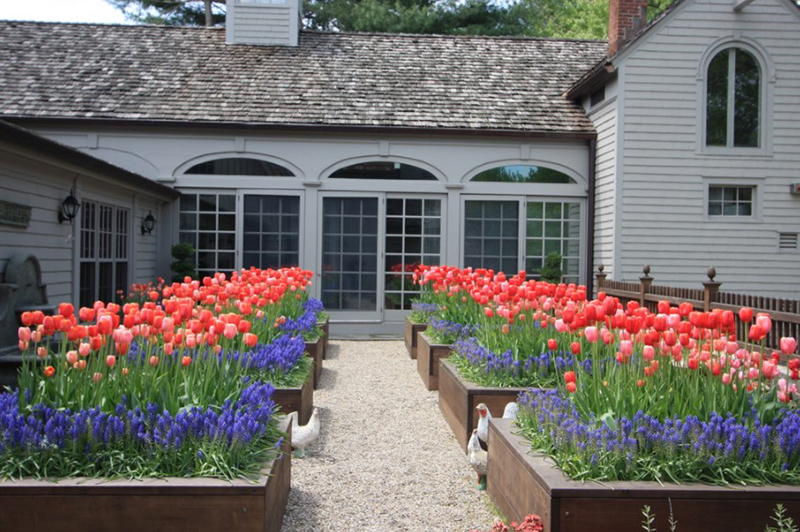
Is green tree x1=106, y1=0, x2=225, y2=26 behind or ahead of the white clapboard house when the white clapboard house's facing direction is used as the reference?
behind

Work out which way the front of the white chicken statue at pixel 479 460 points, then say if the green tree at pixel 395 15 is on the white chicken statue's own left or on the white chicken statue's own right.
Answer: on the white chicken statue's own right

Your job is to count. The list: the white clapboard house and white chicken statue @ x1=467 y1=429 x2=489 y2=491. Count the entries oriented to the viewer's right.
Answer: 0

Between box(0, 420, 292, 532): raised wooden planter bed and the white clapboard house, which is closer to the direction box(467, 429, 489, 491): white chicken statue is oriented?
the raised wooden planter bed

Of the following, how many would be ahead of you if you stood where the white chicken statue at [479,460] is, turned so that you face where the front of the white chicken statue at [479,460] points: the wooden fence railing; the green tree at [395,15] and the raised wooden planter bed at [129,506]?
1

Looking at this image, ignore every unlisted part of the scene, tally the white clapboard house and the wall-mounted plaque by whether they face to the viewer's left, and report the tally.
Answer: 0

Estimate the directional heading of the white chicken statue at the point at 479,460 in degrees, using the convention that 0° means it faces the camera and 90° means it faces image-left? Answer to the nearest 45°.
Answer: approximately 45°

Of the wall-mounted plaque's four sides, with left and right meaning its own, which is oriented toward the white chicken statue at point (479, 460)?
front

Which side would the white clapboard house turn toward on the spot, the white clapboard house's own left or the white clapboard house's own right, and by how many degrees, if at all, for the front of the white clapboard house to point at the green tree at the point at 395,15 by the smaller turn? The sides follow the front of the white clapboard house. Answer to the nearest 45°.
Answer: approximately 180°

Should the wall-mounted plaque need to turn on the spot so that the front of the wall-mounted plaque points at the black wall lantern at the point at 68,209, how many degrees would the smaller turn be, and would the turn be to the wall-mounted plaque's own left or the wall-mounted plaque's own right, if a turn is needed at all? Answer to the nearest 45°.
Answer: approximately 90° to the wall-mounted plaque's own left

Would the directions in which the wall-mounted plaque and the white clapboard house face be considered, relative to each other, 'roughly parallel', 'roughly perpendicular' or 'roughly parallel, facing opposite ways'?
roughly perpendicular

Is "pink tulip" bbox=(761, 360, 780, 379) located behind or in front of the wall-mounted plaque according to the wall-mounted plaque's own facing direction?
in front
